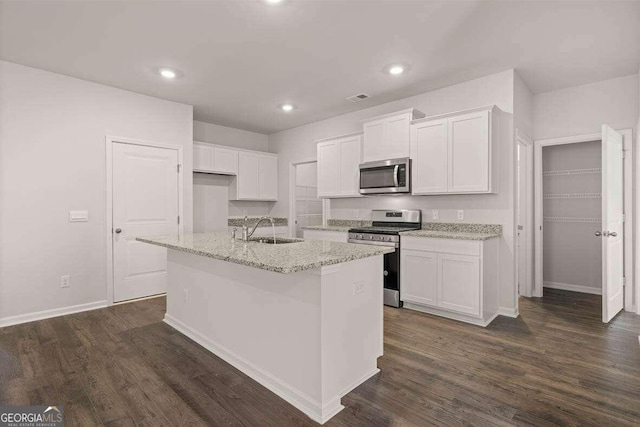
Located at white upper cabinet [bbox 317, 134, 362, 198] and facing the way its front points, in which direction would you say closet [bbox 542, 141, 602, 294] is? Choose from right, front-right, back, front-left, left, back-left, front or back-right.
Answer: back-left

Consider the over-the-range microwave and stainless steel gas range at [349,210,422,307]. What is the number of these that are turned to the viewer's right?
0

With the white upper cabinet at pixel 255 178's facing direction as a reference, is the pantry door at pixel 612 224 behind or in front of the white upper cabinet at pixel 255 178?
in front

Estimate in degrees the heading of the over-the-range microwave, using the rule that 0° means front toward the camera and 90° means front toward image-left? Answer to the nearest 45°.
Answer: approximately 45°

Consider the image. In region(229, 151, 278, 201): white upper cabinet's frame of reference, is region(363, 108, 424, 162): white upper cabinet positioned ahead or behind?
ahead

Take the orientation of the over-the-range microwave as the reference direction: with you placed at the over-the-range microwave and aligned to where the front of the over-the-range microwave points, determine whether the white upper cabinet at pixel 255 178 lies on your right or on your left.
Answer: on your right

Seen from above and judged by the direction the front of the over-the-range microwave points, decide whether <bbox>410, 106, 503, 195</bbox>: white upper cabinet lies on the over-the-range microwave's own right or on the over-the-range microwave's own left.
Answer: on the over-the-range microwave's own left

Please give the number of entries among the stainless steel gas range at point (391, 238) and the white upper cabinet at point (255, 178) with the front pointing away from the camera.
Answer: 0

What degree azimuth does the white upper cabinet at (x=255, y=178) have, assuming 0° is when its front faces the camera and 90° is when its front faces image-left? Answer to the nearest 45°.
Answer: approximately 315°

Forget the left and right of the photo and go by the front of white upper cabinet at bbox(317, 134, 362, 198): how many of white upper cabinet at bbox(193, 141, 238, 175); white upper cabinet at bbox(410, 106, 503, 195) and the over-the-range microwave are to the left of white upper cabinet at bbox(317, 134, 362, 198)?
2

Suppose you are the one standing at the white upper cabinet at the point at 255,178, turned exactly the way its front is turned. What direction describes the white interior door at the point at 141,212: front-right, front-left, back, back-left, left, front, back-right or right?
right
